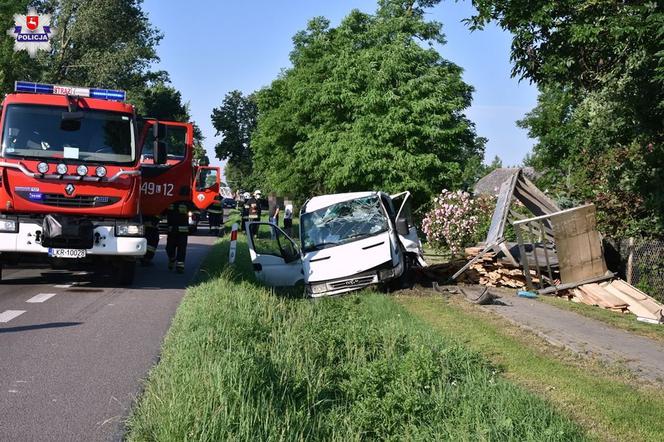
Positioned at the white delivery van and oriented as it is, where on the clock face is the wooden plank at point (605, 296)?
The wooden plank is roughly at 9 o'clock from the white delivery van.

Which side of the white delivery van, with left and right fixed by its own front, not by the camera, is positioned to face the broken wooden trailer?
left

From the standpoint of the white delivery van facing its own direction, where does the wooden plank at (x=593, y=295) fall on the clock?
The wooden plank is roughly at 9 o'clock from the white delivery van.

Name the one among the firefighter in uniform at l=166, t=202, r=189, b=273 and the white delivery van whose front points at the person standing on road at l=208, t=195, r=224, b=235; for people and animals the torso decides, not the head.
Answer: the firefighter in uniform

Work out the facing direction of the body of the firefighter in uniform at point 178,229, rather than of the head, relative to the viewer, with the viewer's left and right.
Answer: facing away from the viewer

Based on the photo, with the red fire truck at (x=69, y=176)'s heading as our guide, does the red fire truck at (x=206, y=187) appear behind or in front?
behind

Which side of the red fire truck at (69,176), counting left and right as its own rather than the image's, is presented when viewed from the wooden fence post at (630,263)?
left

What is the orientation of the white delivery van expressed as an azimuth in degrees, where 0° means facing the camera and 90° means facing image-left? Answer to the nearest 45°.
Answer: approximately 0°

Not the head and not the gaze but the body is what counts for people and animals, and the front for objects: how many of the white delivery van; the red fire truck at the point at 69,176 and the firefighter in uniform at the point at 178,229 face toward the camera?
2
